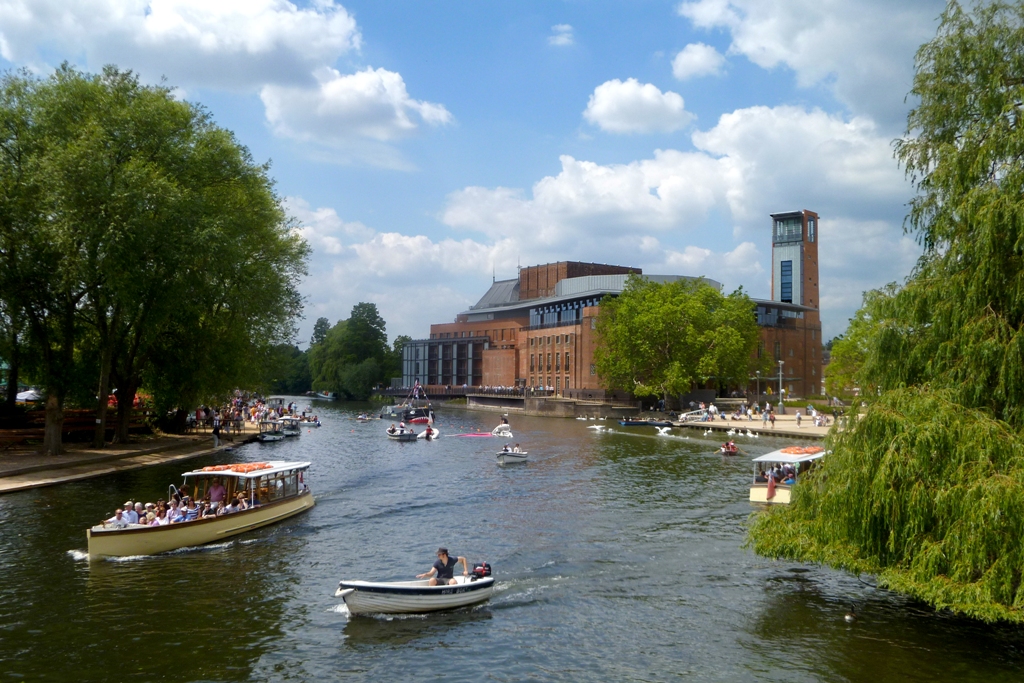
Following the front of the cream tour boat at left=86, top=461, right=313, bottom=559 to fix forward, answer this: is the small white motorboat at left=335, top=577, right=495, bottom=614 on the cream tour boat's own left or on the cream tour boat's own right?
on the cream tour boat's own left

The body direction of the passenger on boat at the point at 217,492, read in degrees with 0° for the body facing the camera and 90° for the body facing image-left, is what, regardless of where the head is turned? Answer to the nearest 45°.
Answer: approximately 45°

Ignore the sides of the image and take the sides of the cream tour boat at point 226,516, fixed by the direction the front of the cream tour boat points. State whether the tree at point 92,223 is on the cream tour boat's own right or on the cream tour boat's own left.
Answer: on the cream tour boat's own right

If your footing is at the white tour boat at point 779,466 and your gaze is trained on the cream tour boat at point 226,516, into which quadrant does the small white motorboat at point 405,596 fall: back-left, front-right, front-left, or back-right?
front-left

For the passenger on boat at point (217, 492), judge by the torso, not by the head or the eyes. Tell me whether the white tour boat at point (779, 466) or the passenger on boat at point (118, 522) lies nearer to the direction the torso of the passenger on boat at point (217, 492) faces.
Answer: the passenger on boat

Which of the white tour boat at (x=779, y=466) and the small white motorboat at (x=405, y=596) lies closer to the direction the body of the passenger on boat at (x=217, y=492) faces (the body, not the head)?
the small white motorboat

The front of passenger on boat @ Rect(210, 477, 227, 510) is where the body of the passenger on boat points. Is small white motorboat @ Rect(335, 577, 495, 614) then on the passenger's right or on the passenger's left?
on the passenger's left

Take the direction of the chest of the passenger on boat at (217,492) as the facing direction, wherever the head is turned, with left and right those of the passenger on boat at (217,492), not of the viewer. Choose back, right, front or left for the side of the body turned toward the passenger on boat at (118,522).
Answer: front

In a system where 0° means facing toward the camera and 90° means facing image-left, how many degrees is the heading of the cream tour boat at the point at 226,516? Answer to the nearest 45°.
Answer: approximately 45°
